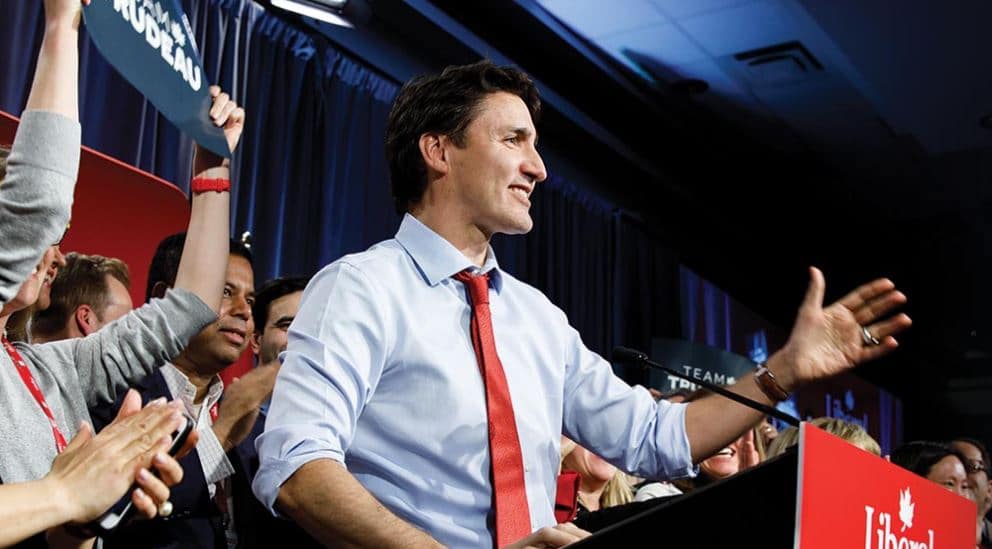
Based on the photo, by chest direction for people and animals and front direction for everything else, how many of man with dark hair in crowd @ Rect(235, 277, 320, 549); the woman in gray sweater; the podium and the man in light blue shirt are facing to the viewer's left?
0

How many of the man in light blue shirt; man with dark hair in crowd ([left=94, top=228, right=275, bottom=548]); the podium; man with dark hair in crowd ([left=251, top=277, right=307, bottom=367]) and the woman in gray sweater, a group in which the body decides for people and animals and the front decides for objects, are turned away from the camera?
0

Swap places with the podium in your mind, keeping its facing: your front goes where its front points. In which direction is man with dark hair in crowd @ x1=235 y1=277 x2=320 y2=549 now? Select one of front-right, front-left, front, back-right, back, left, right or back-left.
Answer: back

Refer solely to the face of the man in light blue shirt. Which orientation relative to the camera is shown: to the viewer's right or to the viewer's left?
to the viewer's right

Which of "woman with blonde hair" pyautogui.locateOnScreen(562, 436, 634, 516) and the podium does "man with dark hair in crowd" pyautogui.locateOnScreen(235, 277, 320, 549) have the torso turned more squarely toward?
the podium

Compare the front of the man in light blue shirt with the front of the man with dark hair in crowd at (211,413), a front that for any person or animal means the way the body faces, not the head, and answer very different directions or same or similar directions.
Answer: same or similar directions

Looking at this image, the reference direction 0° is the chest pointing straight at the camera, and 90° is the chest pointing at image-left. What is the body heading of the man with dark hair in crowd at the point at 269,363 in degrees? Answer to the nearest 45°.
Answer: approximately 315°

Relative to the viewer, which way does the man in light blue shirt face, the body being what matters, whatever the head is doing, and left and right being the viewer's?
facing the viewer and to the right of the viewer

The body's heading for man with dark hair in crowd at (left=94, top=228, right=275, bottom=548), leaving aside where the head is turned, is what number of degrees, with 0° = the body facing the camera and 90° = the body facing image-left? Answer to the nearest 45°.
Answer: approximately 315°

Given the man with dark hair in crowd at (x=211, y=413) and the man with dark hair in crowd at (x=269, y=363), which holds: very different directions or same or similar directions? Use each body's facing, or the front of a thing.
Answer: same or similar directions
